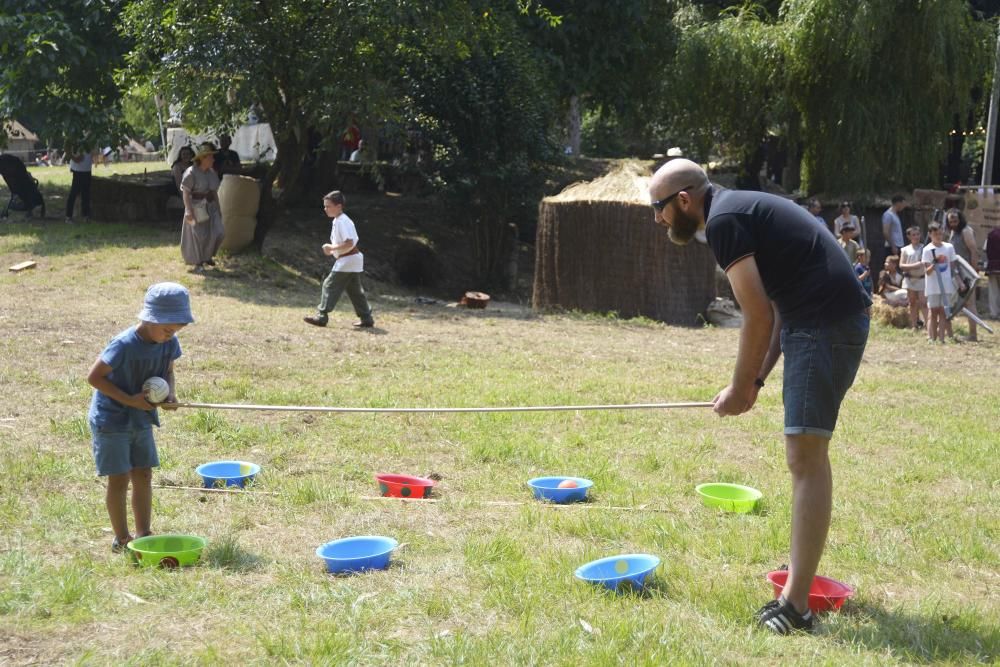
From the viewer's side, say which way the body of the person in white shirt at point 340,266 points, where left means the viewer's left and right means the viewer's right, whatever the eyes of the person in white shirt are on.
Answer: facing to the left of the viewer

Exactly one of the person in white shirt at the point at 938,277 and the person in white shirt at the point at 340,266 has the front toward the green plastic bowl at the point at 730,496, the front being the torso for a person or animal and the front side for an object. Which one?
the person in white shirt at the point at 938,277

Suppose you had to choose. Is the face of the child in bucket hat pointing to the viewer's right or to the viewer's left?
to the viewer's right

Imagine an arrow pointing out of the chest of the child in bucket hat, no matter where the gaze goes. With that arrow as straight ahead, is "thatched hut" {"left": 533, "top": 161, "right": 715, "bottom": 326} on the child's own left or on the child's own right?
on the child's own left

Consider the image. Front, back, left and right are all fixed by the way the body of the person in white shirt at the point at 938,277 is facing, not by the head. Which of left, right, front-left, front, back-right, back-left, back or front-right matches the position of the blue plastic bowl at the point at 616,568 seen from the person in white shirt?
front

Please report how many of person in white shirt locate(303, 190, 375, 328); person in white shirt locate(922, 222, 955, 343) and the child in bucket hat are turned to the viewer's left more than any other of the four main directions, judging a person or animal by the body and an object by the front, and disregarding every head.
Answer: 1

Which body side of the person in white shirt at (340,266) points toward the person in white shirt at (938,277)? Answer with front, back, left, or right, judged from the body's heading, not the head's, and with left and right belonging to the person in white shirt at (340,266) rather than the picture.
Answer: back

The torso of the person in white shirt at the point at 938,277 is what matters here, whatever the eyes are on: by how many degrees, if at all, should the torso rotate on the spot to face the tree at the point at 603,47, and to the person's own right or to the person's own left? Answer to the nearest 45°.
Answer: approximately 135° to the person's own right

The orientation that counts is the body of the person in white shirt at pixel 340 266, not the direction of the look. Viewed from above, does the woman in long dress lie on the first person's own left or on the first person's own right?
on the first person's own right

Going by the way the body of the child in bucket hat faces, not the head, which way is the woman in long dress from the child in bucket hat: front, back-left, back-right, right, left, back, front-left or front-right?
back-left

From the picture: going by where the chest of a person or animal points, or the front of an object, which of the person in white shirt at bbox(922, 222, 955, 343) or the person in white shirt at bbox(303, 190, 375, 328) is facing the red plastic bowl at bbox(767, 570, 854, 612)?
the person in white shirt at bbox(922, 222, 955, 343)

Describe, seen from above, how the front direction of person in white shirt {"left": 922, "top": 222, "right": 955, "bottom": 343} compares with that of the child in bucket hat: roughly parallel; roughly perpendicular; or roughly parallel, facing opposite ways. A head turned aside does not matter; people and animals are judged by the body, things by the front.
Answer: roughly perpendicular

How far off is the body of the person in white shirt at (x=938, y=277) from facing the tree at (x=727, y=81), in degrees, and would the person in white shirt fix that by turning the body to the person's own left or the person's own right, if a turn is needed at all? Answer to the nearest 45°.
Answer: approximately 135° to the person's own right

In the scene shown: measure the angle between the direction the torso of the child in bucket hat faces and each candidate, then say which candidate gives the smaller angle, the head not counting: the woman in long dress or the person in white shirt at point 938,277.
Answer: the person in white shirt

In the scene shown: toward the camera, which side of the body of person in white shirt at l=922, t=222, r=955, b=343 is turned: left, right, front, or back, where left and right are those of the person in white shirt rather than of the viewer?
front
